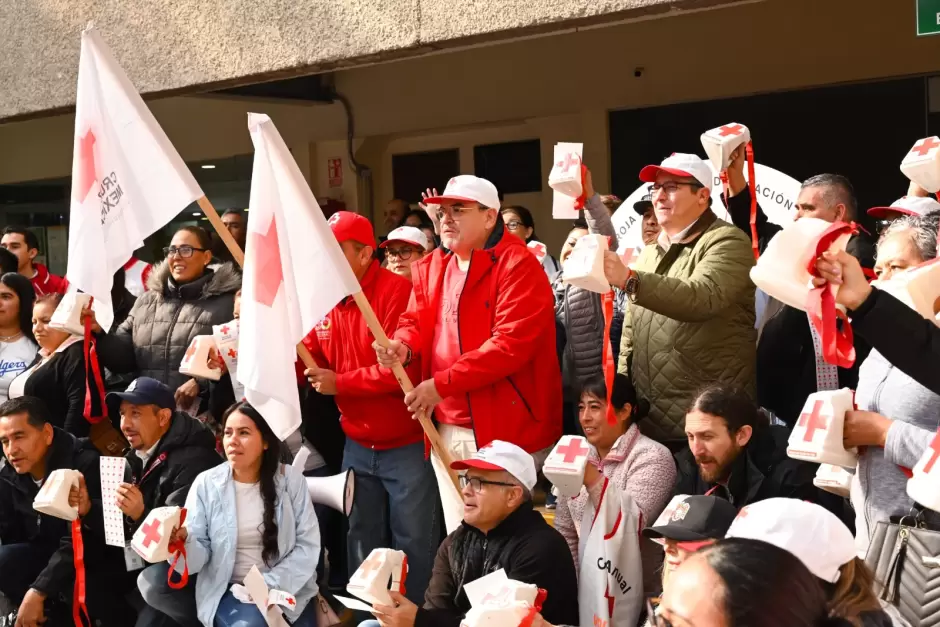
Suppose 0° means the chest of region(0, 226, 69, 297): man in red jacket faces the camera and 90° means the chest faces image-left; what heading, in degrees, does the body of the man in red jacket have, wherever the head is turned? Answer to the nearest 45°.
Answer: approximately 45°

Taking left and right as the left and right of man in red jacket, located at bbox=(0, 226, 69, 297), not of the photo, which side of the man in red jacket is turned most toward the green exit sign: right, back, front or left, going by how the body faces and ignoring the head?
left

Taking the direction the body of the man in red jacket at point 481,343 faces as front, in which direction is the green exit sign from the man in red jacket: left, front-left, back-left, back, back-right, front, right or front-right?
back-left

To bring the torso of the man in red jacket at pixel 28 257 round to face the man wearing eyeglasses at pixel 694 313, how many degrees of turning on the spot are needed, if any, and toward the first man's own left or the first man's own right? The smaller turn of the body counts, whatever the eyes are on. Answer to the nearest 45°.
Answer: approximately 90° to the first man's own left

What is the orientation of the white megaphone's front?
to the viewer's right

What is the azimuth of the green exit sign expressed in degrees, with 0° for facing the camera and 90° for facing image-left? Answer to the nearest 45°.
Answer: approximately 0°

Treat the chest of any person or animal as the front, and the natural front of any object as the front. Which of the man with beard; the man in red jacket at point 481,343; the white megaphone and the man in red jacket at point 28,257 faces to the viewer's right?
the white megaphone

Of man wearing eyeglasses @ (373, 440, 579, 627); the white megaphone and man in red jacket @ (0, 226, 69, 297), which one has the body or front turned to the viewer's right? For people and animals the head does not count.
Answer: the white megaphone

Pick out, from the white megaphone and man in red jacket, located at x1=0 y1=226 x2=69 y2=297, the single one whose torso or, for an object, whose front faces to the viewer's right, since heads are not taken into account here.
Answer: the white megaphone

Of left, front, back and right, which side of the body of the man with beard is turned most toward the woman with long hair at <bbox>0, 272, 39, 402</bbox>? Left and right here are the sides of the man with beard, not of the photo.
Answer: right
